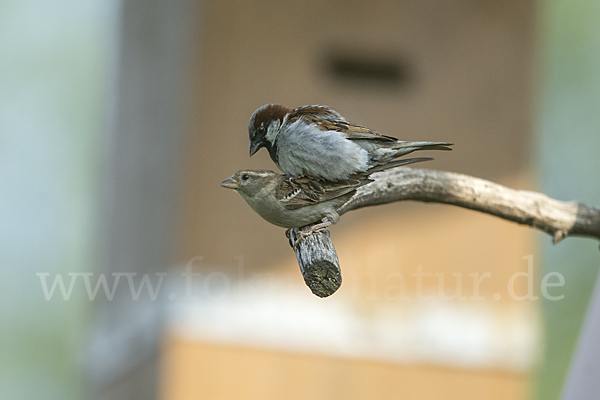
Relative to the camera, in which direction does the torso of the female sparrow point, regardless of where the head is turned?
to the viewer's left

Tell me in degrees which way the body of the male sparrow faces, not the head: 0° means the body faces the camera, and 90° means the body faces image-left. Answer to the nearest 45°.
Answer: approximately 90°

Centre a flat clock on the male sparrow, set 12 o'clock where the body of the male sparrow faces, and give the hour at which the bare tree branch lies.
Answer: The bare tree branch is roughly at 5 o'clock from the male sparrow.
